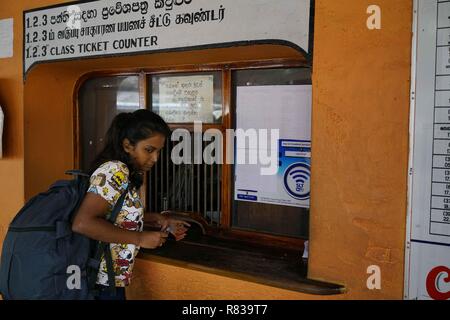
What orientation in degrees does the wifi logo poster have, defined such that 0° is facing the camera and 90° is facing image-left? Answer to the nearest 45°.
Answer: approximately 45°

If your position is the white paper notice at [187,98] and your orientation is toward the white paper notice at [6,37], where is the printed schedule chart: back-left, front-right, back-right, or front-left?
back-left

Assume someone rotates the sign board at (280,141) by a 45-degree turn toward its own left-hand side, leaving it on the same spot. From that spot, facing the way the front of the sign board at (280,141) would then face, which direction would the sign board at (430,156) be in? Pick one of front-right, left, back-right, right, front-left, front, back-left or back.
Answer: front-left

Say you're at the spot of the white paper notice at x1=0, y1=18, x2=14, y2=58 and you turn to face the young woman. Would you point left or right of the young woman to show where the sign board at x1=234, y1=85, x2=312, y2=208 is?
left

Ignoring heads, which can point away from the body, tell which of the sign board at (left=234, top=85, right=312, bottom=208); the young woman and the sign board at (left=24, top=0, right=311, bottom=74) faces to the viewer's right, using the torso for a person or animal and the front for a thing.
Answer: the young woman

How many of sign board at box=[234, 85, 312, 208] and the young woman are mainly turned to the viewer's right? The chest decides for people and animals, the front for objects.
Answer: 1

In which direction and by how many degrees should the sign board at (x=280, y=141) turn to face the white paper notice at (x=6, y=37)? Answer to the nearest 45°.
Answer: approximately 45° to its right

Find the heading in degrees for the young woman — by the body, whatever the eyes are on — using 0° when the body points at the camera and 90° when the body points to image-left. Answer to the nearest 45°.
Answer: approximately 270°

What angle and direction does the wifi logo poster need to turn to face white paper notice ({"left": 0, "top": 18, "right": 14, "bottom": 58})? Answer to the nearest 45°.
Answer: approximately 45° to its right

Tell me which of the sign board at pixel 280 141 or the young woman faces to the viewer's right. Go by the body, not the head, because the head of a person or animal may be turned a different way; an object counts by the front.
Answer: the young woman

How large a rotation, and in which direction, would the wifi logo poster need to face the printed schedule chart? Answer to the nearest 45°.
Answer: approximately 90° to its left

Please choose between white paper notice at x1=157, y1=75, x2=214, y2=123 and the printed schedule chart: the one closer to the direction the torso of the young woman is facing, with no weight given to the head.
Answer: the printed schedule chart

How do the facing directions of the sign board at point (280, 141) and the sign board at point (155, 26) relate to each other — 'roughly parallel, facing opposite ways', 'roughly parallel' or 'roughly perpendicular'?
roughly parallel

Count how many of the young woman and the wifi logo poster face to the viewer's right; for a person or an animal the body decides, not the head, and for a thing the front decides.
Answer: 1

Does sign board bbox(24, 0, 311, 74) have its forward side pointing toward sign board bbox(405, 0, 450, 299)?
no

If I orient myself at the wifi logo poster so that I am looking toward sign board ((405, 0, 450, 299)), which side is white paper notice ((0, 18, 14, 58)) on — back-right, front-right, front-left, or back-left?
back-right

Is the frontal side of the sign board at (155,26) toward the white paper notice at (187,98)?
no

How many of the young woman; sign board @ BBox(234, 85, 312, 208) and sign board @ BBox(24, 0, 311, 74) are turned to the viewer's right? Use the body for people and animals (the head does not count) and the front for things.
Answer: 1

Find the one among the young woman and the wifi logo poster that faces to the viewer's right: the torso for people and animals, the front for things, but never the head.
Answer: the young woman
